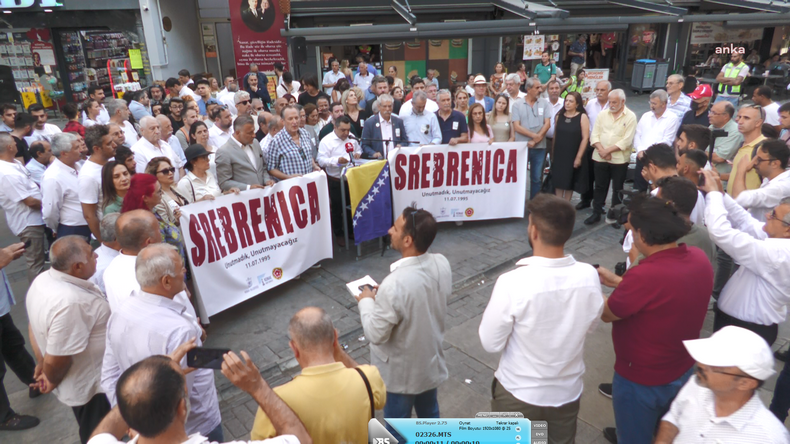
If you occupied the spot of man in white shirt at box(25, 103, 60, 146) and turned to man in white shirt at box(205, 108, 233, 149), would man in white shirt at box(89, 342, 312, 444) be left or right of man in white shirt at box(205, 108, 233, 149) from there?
right

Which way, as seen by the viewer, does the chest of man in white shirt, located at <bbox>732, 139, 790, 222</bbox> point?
to the viewer's left

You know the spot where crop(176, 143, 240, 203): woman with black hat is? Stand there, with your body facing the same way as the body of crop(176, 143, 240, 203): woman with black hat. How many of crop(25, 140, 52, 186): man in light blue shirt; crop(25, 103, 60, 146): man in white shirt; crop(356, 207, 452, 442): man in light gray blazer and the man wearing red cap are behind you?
2

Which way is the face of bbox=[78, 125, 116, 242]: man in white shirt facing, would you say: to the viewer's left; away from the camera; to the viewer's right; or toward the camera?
to the viewer's right

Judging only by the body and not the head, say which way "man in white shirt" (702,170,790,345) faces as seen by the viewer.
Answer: to the viewer's left

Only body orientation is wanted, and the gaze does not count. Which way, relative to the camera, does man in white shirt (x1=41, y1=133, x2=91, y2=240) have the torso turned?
to the viewer's right

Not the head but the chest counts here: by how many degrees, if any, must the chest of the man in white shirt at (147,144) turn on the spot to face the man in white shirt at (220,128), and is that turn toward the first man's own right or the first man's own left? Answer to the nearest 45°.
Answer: approximately 90° to the first man's own left

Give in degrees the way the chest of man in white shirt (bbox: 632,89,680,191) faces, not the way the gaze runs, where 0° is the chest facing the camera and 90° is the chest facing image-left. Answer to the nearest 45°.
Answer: approximately 45°

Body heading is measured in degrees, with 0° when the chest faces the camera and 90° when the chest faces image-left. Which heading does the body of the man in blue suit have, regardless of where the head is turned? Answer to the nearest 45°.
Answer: approximately 0°

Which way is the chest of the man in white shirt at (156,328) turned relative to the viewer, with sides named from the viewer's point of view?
facing away from the viewer and to the right of the viewer

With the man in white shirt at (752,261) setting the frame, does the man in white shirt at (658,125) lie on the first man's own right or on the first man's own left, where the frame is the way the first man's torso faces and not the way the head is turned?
on the first man's own right

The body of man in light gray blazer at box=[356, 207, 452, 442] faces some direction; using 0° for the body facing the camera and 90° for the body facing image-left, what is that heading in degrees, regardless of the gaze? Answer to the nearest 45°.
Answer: approximately 135°

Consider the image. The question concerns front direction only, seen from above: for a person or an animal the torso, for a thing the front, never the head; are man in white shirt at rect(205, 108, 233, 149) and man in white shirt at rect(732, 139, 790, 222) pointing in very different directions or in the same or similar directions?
very different directions

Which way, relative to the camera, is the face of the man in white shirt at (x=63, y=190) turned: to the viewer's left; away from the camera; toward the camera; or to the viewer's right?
to the viewer's right
